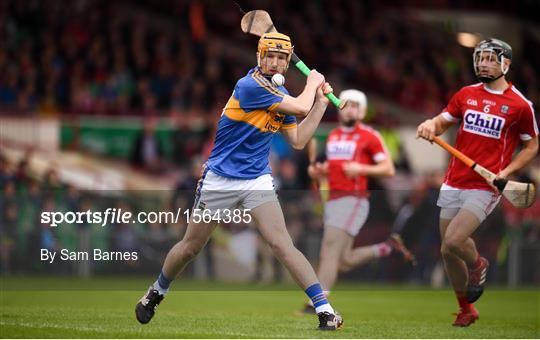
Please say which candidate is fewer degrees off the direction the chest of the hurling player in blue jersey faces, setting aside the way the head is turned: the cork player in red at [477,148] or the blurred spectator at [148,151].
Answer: the cork player in red

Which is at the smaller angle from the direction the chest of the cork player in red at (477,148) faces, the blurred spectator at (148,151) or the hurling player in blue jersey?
the hurling player in blue jersey

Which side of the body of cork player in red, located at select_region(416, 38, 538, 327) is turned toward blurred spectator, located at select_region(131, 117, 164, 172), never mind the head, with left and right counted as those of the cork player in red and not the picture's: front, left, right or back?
back

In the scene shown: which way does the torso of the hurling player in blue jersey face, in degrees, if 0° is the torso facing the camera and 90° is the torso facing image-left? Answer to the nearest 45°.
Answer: approximately 315°

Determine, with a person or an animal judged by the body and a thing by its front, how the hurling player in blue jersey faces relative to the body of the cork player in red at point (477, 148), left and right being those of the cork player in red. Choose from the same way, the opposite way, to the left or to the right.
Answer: to the left

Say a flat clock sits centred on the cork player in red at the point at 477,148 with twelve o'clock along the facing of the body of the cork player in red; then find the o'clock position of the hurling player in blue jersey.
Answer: The hurling player in blue jersey is roughly at 2 o'clock from the cork player in red.

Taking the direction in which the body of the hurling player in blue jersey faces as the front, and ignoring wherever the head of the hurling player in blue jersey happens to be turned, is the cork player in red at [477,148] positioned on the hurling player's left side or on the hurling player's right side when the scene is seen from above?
on the hurling player's left side

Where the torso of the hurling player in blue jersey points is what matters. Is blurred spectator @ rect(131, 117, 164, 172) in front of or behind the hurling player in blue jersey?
behind

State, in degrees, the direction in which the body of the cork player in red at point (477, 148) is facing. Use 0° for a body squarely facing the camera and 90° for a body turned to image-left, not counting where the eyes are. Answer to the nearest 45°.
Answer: approximately 45°
